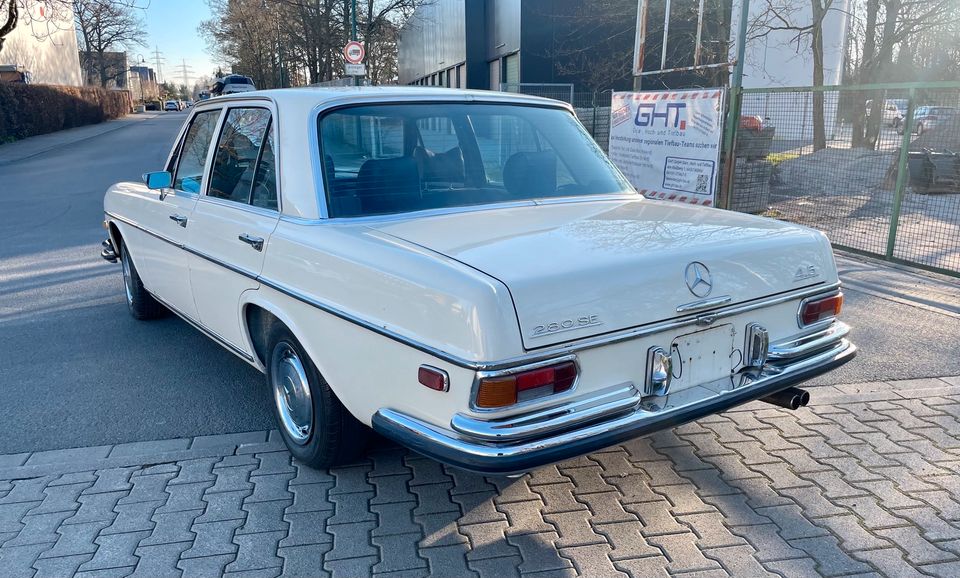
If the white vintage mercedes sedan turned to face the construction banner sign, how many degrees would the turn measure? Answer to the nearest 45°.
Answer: approximately 45° to its right

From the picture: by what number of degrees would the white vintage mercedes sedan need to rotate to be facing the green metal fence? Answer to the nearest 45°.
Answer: approximately 90° to its right

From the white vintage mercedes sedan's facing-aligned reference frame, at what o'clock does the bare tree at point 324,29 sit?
The bare tree is roughly at 1 o'clock from the white vintage mercedes sedan.

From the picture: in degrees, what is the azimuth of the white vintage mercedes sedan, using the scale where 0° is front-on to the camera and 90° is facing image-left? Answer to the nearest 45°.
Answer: approximately 135°

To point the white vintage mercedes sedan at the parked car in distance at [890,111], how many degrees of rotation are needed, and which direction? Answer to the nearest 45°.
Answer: approximately 90° to its right

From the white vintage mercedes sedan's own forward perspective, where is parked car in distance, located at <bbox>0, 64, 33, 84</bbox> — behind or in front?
in front

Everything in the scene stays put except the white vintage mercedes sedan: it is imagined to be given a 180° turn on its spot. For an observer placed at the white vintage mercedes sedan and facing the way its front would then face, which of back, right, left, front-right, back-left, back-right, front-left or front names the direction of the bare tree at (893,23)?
left

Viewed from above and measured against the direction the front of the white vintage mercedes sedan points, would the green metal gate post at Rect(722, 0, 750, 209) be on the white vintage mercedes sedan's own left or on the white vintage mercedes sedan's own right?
on the white vintage mercedes sedan's own right

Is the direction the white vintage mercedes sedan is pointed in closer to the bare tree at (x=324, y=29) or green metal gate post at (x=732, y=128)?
the bare tree
